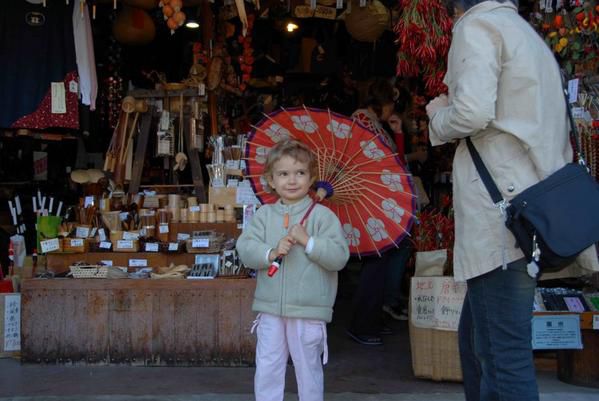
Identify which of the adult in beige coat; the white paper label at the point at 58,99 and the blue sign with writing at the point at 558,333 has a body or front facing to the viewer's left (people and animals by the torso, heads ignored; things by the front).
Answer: the adult in beige coat

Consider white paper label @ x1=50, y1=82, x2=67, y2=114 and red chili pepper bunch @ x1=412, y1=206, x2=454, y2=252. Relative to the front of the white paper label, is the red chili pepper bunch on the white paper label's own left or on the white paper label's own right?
on the white paper label's own left

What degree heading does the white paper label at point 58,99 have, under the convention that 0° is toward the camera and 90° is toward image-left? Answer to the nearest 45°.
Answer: approximately 0°

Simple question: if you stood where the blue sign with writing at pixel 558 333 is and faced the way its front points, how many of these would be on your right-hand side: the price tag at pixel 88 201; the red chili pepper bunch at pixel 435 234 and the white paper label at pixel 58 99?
3

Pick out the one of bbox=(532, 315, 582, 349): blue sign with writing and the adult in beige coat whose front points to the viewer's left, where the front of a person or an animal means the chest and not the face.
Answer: the adult in beige coat

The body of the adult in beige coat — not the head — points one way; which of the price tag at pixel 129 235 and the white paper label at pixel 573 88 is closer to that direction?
the price tag

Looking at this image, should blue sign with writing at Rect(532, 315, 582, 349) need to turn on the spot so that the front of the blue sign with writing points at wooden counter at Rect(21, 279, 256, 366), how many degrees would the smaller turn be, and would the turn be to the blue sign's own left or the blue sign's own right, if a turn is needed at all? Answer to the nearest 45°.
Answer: approximately 90° to the blue sign's own right

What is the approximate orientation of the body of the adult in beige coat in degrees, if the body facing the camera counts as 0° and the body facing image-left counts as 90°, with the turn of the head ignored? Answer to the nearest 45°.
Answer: approximately 90°

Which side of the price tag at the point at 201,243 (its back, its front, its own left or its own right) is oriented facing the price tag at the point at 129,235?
right

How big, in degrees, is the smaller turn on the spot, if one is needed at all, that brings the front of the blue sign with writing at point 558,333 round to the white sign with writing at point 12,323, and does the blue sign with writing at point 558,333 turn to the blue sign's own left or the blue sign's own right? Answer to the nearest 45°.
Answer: approximately 90° to the blue sign's own right
